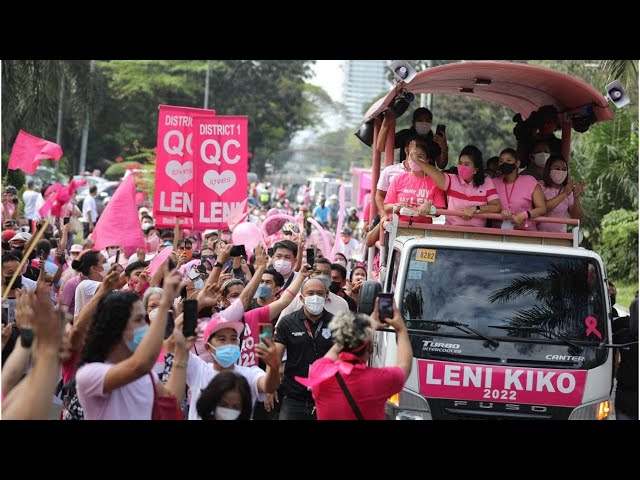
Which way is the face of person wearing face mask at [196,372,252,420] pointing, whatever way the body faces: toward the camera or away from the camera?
toward the camera

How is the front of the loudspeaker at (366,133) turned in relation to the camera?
facing to the left of the viewer

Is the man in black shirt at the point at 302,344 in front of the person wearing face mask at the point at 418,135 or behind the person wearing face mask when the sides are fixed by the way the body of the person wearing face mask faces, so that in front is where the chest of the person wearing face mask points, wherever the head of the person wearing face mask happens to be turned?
in front

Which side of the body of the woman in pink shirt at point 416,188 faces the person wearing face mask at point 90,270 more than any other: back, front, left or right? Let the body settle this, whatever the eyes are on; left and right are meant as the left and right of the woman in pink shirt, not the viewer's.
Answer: right

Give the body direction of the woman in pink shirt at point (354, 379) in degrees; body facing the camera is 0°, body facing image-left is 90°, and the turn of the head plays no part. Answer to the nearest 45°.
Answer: approximately 180°

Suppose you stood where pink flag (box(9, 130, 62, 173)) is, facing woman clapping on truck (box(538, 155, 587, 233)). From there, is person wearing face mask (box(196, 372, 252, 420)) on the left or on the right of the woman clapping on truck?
right

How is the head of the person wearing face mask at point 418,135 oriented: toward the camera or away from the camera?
toward the camera

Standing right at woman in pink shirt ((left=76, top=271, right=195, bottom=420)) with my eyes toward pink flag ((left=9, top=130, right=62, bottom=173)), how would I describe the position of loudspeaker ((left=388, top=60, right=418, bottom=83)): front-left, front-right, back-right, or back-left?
front-right

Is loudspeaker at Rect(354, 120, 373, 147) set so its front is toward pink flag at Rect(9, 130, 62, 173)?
yes

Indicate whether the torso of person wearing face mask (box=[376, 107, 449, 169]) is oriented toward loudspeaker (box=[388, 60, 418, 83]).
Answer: yes

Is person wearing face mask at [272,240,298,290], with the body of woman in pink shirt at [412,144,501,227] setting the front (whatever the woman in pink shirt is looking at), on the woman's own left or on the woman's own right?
on the woman's own right

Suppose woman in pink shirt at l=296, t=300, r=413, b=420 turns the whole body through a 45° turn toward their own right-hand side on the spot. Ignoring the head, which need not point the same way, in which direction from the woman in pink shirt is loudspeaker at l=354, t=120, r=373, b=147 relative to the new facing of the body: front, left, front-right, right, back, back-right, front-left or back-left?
front-left

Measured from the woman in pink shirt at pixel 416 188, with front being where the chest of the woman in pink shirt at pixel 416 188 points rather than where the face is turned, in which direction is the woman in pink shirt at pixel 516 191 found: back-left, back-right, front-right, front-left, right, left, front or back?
left

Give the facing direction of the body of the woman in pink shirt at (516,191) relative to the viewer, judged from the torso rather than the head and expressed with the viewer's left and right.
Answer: facing the viewer and to the left of the viewer

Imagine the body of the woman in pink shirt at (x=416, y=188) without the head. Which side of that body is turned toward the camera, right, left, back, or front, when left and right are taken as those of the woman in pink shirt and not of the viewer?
front

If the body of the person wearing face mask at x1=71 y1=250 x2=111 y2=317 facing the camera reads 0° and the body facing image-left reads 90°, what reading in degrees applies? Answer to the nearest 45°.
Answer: approximately 270°

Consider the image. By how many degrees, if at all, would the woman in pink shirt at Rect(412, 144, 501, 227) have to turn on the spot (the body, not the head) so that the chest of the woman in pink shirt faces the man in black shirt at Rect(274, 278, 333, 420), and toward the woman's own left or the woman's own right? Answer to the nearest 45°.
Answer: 0° — they already face them

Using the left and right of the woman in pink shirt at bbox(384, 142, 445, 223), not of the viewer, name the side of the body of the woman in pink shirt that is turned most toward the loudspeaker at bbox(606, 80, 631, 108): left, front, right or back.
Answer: left
